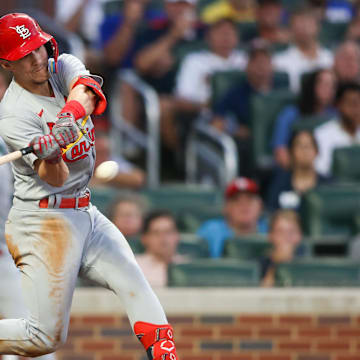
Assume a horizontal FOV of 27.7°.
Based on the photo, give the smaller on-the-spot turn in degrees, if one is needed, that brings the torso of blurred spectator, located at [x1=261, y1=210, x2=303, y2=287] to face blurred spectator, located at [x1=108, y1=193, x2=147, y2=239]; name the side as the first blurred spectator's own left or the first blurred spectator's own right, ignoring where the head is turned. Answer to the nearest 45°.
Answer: approximately 90° to the first blurred spectator's own right

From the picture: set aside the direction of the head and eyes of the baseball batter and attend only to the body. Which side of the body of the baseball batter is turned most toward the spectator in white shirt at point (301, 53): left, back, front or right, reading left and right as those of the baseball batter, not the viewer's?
left

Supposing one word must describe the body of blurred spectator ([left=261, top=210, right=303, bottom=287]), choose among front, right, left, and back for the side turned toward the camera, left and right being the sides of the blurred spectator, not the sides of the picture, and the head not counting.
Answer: front

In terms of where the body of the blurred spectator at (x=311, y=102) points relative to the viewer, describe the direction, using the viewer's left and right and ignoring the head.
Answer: facing the viewer and to the right of the viewer

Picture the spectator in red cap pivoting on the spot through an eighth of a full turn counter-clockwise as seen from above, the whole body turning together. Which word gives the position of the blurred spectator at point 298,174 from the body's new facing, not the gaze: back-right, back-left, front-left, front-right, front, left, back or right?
left

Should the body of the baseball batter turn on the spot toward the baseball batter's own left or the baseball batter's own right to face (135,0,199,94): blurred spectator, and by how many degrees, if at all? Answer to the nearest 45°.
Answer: approximately 135° to the baseball batter's own left
